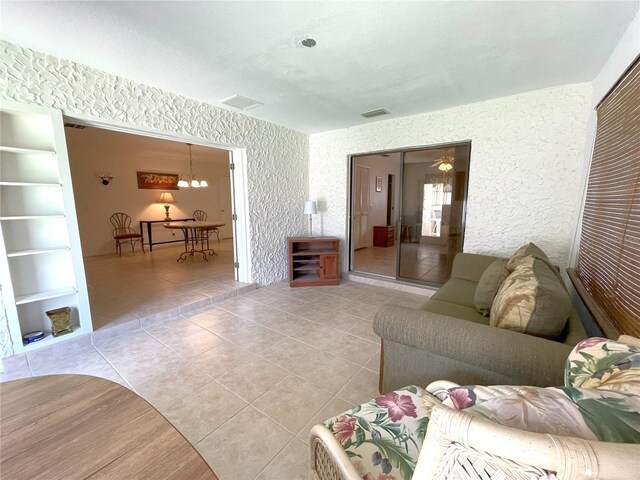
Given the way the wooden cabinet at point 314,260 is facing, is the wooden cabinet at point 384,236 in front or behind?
behind

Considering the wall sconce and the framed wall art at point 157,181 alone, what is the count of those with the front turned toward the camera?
2

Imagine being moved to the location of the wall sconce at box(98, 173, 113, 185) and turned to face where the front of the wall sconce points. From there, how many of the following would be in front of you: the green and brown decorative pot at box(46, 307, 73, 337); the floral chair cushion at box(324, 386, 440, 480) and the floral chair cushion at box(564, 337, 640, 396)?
3

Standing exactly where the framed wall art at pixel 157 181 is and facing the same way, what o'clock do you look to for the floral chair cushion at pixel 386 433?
The floral chair cushion is roughly at 12 o'clock from the framed wall art.

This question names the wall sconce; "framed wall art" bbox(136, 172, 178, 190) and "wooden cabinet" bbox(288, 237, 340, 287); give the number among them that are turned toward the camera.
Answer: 3

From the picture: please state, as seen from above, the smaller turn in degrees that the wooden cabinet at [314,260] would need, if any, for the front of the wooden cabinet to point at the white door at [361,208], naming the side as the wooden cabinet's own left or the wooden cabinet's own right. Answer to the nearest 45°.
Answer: approximately 135° to the wooden cabinet's own left

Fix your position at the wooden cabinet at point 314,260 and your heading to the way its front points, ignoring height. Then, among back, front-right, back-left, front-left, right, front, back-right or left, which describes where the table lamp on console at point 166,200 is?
back-right

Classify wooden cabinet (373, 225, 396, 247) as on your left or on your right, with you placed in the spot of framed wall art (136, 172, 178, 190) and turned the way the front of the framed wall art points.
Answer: on your left

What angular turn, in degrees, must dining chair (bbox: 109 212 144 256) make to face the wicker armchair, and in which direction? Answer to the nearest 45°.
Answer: approximately 45° to its right

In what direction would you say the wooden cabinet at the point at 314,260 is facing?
toward the camera

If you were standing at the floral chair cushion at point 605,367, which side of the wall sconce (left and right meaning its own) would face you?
front

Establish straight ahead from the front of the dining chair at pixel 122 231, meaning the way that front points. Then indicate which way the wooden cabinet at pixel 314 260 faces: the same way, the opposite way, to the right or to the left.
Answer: to the right

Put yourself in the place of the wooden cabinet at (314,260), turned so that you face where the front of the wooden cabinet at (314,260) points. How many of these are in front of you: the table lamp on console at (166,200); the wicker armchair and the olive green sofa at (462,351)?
2

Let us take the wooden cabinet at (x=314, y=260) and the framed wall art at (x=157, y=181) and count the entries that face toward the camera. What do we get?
2

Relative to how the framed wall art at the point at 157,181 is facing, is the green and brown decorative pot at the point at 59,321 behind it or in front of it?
in front
